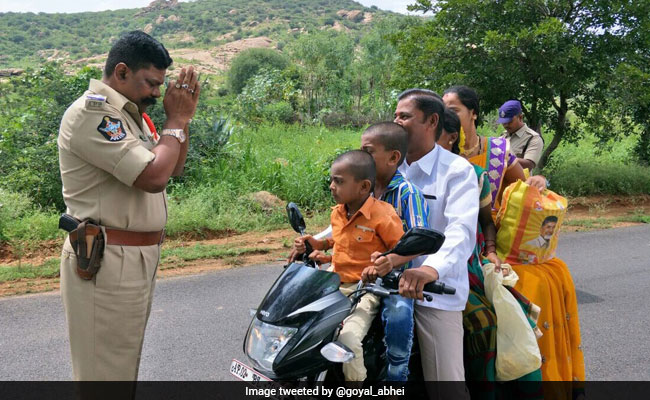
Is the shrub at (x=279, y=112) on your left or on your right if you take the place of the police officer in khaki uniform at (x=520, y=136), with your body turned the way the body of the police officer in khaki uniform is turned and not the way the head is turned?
on your right

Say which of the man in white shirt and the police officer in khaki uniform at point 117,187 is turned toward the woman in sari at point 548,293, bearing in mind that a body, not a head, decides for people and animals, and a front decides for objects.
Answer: the police officer in khaki uniform

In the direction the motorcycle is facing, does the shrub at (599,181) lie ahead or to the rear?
to the rear

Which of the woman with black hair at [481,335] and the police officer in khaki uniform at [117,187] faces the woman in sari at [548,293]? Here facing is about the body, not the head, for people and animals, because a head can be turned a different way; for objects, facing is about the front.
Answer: the police officer in khaki uniform

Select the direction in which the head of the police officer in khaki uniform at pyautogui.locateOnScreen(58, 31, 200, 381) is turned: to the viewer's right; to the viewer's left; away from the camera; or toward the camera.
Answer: to the viewer's right

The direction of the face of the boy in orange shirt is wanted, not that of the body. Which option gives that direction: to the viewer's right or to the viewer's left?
to the viewer's left

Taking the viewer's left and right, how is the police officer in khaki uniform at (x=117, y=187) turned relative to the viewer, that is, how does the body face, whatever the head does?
facing to the right of the viewer

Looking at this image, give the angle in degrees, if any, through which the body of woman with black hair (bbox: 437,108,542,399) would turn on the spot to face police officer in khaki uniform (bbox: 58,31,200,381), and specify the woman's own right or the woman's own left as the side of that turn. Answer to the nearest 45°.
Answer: approximately 45° to the woman's own right

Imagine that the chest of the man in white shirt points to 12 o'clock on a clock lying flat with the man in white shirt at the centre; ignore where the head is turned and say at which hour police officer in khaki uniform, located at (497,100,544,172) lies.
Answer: The police officer in khaki uniform is roughly at 5 o'clock from the man in white shirt.

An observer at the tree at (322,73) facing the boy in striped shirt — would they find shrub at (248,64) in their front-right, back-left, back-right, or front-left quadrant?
back-right
